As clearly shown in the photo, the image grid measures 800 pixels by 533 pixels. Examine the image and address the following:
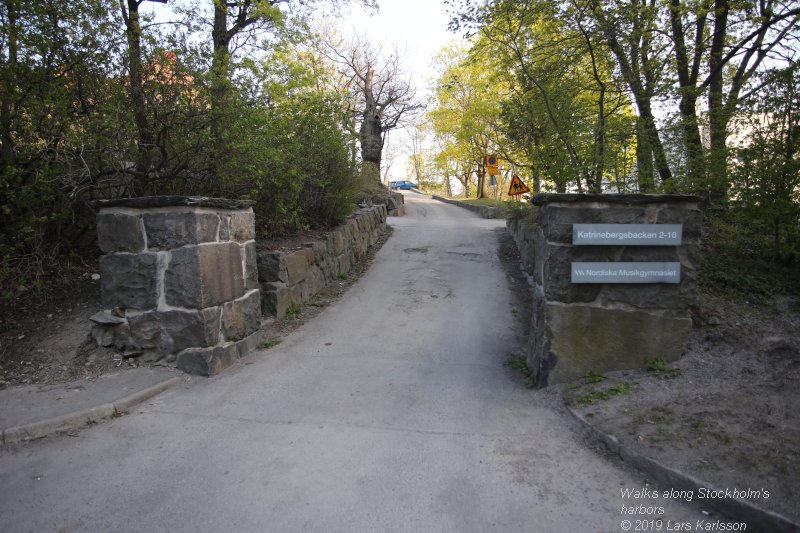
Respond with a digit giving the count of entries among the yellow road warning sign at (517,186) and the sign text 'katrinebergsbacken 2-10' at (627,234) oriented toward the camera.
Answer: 2

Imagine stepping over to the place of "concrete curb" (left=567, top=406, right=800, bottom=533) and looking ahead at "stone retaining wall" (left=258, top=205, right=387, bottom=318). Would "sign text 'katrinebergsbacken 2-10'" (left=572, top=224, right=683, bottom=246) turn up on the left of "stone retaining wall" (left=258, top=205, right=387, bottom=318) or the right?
right

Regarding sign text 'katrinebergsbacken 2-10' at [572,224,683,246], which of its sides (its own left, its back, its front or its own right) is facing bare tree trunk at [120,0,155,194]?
right

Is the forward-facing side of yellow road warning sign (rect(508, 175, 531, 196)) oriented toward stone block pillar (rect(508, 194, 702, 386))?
yes

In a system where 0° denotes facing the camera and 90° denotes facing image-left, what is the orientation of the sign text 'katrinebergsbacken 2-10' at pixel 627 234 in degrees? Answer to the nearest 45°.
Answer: approximately 0°

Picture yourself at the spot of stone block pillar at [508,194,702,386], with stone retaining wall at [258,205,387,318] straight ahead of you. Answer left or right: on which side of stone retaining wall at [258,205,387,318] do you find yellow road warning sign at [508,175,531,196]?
right

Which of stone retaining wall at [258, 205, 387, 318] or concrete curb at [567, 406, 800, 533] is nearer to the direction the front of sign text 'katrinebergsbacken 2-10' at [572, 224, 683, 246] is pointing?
the concrete curb

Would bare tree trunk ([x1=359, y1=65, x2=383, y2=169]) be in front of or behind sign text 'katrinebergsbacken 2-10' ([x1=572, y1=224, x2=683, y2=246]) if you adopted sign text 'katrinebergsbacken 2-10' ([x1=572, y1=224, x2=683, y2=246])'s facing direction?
behind

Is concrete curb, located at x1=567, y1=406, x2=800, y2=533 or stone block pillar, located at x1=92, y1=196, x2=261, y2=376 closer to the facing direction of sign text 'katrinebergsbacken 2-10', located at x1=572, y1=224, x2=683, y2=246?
the concrete curb
